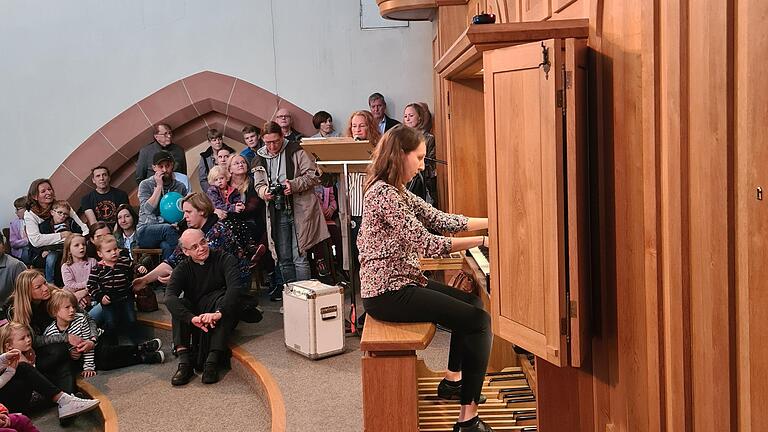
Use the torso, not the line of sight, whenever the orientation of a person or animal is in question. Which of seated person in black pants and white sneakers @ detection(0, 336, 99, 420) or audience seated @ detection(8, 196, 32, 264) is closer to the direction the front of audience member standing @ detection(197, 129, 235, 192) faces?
the seated person in black pants and white sneakers

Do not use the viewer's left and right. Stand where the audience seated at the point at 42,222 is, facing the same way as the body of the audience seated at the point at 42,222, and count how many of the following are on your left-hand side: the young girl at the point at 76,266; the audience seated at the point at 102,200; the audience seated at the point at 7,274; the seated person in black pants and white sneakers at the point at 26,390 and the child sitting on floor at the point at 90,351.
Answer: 1

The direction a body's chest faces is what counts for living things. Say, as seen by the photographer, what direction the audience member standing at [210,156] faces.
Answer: facing the viewer and to the right of the viewer

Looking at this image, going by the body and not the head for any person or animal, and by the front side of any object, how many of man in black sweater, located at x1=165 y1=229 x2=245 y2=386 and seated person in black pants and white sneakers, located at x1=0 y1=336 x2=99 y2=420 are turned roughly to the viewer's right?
1

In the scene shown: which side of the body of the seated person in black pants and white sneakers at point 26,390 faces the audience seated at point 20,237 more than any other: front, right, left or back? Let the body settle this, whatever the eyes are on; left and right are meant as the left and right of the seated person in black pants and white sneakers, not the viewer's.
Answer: left

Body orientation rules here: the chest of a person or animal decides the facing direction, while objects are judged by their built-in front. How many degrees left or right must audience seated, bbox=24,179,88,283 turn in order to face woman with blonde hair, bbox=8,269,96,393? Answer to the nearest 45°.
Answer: approximately 45° to their right

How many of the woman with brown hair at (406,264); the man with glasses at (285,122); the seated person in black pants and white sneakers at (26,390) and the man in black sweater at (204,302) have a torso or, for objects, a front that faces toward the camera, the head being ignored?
2

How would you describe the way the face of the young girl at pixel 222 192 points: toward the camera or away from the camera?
toward the camera

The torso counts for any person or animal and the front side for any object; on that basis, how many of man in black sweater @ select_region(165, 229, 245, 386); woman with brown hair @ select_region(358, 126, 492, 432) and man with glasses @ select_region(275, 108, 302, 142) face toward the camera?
2

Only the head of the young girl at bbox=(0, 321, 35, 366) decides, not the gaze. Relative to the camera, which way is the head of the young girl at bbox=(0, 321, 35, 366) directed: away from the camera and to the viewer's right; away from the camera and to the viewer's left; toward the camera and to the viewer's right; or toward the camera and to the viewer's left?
toward the camera and to the viewer's right

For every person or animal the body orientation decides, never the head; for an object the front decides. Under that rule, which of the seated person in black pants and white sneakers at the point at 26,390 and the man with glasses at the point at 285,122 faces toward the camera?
the man with glasses

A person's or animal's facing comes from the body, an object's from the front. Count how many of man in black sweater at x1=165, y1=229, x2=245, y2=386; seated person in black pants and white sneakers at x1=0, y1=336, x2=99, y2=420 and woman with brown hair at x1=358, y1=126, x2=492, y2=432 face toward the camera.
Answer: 1

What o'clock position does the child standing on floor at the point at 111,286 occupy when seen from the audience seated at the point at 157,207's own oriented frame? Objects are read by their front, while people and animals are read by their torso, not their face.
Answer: The child standing on floor is roughly at 2 o'clock from the audience seated.

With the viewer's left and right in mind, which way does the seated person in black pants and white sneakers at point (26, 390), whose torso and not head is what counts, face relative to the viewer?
facing to the right of the viewer

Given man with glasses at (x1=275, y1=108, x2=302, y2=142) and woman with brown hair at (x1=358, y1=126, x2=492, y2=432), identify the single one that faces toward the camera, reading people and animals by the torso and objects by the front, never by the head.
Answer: the man with glasses
